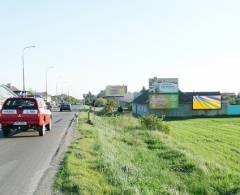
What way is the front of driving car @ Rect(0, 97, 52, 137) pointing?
away from the camera

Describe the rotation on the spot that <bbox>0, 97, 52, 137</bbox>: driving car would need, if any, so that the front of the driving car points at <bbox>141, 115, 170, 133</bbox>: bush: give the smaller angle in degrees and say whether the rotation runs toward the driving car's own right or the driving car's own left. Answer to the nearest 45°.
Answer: approximately 45° to the driving car's own right
